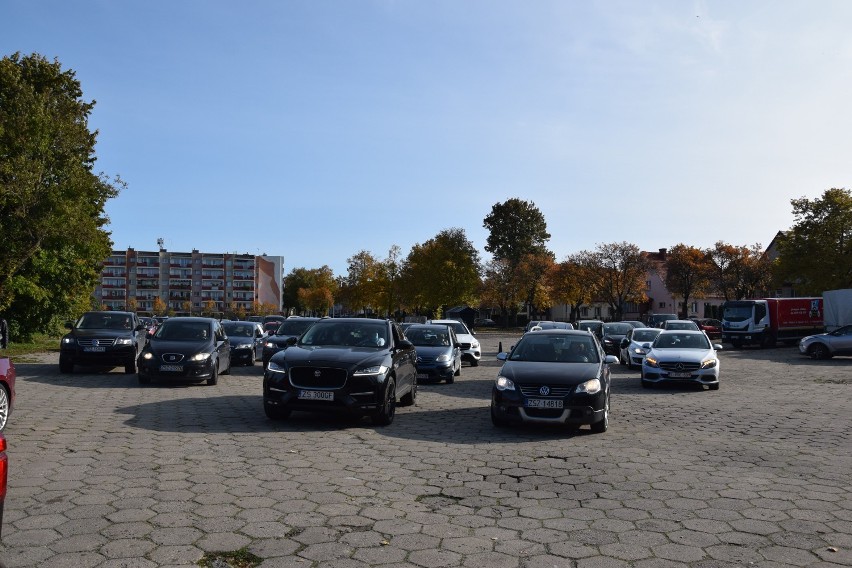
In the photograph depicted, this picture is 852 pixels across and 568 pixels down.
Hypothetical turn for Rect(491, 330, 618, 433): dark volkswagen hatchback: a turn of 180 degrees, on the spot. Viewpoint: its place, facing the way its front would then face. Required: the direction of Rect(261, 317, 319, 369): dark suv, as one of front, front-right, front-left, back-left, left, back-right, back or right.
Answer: front-left

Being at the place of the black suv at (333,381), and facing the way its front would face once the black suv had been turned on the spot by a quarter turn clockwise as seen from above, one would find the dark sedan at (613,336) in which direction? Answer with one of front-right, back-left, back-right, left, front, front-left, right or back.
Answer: right

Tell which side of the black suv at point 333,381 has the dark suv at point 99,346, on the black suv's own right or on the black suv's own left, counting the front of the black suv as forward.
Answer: on the black suv's own right

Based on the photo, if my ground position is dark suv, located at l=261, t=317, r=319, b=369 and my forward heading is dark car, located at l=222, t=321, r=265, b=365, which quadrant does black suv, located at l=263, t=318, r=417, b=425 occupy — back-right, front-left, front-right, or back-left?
back-left

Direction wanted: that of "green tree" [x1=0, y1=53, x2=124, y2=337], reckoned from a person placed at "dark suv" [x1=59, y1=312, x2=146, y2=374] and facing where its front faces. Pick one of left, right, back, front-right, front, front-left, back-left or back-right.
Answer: back

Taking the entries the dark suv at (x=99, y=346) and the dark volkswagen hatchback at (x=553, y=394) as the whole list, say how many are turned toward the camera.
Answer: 2

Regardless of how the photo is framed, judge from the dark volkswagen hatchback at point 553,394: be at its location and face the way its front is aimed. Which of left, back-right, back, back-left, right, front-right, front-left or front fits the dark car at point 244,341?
back-right

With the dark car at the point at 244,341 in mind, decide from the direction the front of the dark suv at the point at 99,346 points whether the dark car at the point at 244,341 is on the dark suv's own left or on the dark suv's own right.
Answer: on the dark suv's own left

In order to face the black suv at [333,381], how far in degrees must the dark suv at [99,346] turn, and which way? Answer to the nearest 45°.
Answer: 0° — it already faces it

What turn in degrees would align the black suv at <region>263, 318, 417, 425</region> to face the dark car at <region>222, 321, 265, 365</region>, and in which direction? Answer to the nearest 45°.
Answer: approximately 135° to its right

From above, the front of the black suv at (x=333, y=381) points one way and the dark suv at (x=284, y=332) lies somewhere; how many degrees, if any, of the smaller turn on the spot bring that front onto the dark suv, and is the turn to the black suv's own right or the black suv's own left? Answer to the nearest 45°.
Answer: approximately 135° to the black suv's own right
